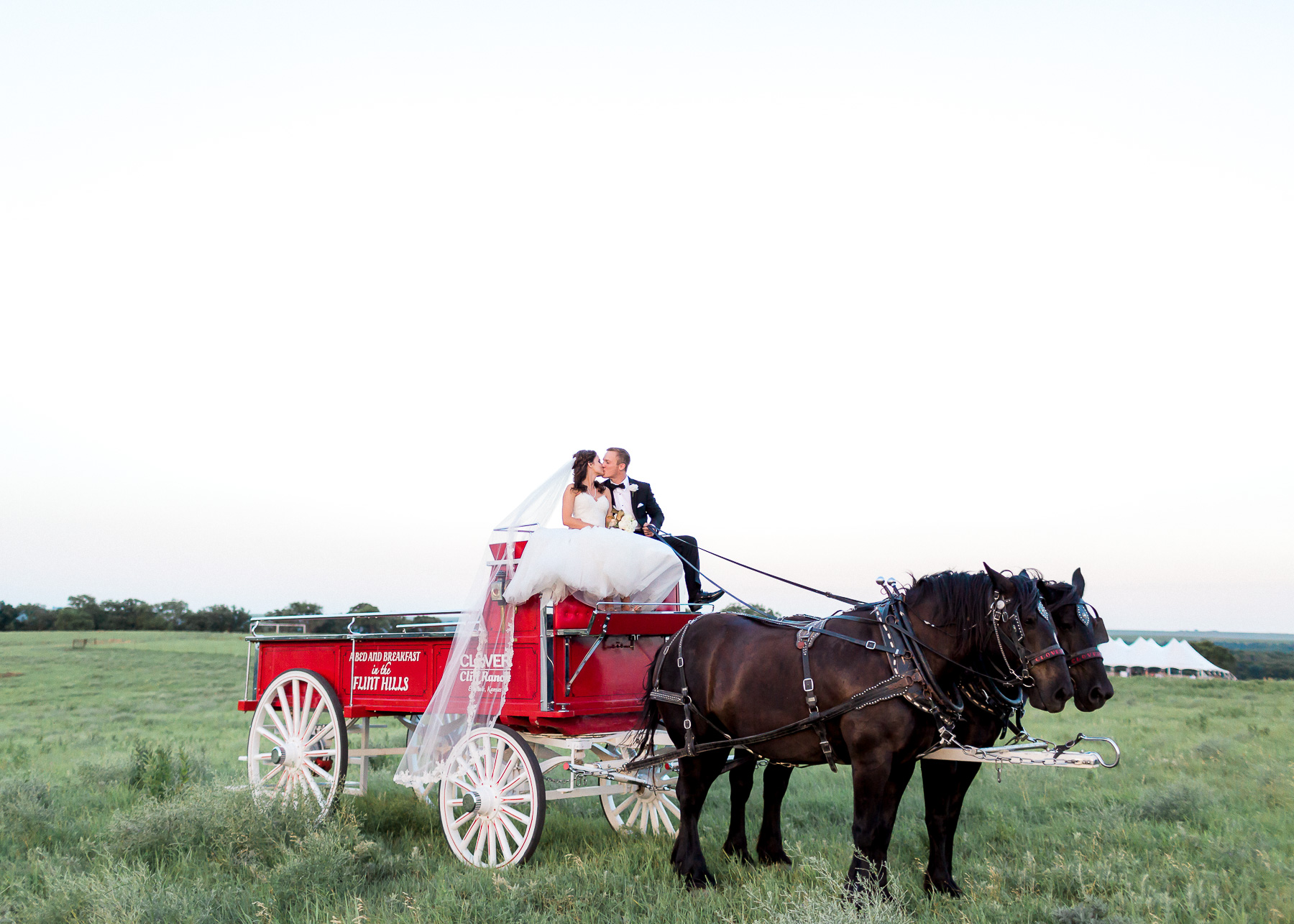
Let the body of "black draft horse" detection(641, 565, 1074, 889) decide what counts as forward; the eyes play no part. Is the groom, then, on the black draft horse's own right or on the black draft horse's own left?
on the black draft horse's own left

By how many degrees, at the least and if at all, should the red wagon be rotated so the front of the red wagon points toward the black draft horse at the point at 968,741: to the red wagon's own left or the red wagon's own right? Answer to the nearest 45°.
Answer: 0° — it already faces it

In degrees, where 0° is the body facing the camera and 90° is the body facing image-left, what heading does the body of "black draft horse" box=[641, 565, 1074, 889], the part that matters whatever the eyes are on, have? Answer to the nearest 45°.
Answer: approximately 270°

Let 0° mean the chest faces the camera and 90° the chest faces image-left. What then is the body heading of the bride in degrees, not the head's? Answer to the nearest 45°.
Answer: approximately 315°

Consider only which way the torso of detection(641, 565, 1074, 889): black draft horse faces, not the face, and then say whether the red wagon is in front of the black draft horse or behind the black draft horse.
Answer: behind

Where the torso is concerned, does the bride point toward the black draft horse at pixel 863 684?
yes

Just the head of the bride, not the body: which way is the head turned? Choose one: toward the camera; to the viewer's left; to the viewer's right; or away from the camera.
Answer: to the viewer's right

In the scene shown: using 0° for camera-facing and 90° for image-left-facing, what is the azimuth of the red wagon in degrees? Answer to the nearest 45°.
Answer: approximately 315°

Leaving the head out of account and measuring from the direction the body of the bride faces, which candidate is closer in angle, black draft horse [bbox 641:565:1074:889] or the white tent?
the black draft horse
